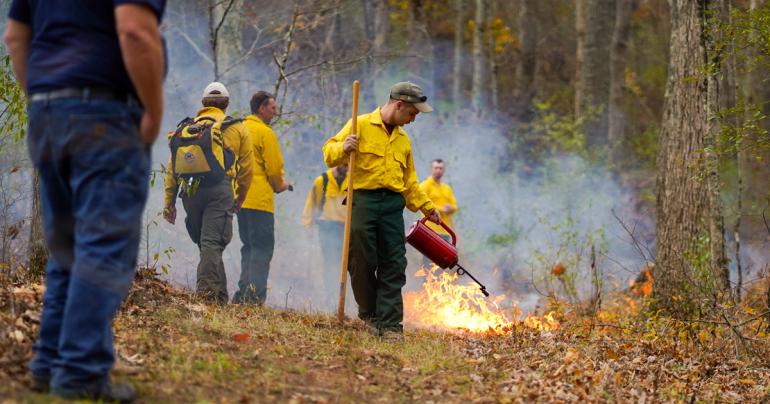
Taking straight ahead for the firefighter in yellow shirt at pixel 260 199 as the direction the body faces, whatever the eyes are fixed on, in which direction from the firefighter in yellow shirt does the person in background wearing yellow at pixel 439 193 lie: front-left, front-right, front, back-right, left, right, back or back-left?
front-left

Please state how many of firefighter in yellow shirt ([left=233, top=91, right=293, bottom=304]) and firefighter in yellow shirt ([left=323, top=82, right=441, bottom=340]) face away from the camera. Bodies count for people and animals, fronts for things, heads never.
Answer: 0

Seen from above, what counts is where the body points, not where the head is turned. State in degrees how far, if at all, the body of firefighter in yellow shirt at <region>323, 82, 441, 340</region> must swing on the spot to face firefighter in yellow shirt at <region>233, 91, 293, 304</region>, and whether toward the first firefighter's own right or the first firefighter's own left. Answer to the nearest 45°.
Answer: approximately 180°

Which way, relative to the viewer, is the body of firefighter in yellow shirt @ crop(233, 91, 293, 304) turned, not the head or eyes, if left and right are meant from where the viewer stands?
facing to the right of the viewer

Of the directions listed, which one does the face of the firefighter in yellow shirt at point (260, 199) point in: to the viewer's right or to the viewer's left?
to the viewer's right

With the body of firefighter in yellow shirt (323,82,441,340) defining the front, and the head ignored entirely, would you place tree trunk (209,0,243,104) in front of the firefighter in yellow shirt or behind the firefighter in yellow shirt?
behind

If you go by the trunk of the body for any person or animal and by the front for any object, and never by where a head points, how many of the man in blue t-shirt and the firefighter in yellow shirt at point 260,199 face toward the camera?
0

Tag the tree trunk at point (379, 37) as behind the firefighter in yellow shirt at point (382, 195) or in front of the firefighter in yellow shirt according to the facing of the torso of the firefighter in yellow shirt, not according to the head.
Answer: behind

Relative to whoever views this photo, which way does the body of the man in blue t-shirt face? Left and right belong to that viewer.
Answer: facing away from the viewer and to the right of the viewer

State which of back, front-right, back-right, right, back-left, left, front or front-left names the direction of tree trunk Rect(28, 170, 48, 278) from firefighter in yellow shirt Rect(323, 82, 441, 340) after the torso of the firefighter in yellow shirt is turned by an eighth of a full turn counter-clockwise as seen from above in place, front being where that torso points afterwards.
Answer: back

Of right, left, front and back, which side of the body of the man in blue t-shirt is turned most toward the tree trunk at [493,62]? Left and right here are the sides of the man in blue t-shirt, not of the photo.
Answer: front

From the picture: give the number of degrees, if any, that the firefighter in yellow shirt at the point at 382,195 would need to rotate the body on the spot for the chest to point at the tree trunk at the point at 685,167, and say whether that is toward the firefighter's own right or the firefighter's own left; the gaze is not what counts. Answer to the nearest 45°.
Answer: approximately 90° to the firefighter's own left

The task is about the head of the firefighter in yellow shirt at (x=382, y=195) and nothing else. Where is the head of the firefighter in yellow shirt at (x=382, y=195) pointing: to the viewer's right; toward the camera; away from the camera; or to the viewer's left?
to the viewer's right

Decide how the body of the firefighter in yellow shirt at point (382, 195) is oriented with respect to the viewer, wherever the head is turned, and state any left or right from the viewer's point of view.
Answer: facing the viewer and to the right of the viewer
